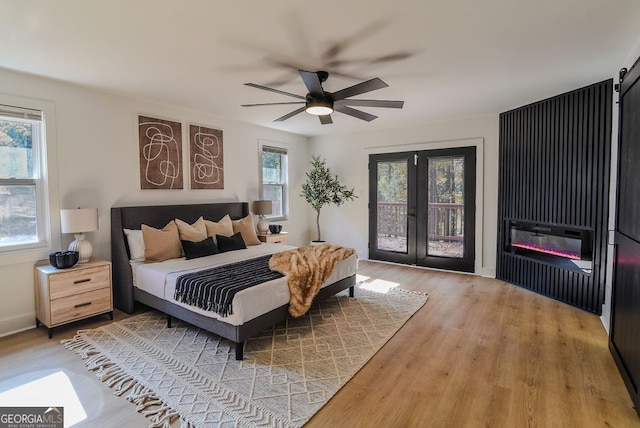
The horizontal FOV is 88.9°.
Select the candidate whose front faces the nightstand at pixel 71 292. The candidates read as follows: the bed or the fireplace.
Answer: the fireplace

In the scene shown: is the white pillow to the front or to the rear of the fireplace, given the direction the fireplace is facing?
to the front

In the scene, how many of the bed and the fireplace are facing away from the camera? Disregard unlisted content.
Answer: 0

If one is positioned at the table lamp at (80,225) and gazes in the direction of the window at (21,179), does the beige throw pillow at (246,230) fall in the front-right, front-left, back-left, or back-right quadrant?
back-right

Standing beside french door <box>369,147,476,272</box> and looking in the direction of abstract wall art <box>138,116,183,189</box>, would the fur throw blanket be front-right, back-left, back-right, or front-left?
front-left

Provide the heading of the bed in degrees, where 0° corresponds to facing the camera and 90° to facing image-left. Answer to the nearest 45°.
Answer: approximately 315°

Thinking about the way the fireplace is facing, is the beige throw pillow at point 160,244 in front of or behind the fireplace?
in front

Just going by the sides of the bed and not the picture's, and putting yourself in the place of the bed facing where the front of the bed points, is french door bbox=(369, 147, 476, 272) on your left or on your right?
on your left

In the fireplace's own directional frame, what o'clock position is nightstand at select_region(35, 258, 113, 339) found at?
The nightstand is roughly at 12 o'clock from the fireplace.

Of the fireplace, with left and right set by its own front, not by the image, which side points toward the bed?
front

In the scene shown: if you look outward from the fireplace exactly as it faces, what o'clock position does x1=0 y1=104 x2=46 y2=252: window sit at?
The window is roughly at 12 o'clock from the fireplace.

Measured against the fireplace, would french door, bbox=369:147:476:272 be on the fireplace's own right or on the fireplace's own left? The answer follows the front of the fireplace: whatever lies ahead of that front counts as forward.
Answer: on the fireplace's own right

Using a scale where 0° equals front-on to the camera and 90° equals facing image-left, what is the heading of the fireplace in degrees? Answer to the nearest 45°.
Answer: approximately 45°

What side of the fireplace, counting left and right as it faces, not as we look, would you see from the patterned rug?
front

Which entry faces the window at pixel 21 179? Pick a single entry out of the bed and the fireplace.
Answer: the fireplace

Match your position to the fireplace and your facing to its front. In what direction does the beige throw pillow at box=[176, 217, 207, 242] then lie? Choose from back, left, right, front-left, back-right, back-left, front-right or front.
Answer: front

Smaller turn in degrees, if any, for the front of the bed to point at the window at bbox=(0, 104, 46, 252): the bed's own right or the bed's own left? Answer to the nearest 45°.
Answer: approximately 135° to the bed's own right

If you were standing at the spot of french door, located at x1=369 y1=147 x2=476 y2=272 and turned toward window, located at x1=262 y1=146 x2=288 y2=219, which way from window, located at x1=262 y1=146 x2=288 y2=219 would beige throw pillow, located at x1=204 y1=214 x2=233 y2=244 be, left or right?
left

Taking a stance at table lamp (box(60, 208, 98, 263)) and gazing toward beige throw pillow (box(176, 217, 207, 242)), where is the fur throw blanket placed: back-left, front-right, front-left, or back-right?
front-right
